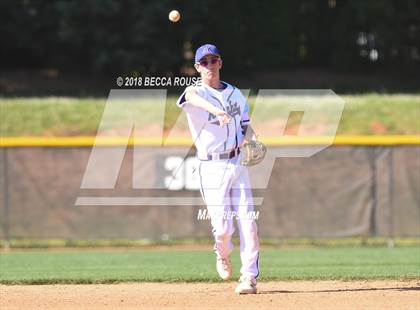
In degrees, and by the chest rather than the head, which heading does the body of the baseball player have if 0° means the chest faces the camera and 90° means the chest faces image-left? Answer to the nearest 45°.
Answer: approximately 0°
